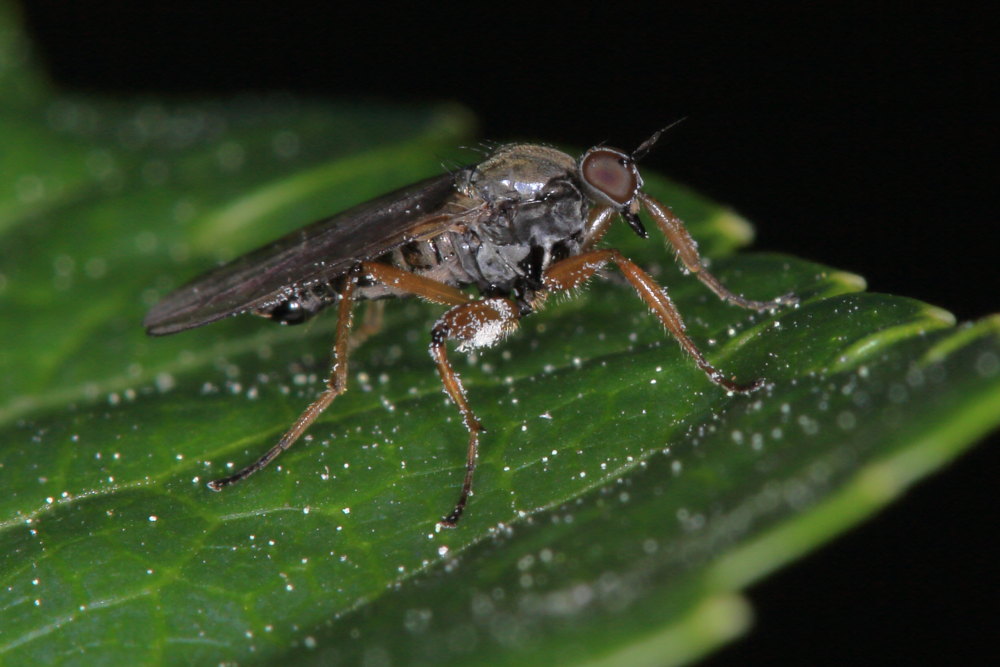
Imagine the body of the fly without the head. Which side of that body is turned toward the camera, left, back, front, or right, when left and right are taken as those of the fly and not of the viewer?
right
